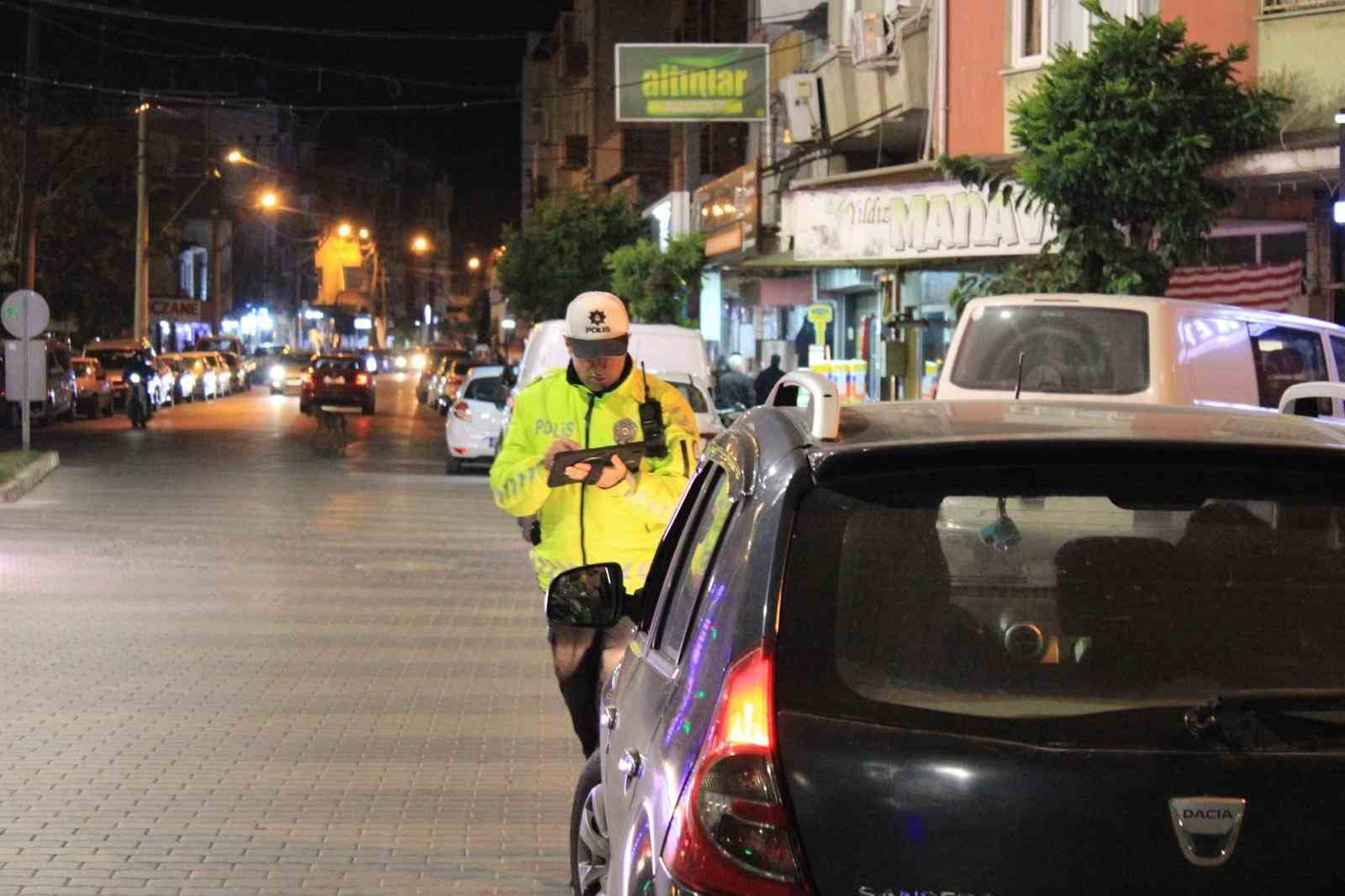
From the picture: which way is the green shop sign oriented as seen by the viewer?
toward the camera

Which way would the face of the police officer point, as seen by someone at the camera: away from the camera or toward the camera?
toward the camera

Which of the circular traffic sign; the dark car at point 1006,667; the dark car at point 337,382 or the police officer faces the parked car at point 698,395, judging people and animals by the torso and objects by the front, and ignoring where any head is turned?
the dark car at point 1006,667

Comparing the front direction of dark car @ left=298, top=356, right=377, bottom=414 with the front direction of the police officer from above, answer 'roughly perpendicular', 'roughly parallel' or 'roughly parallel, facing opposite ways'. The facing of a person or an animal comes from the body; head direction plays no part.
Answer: roughly parallel, facing opposite ways

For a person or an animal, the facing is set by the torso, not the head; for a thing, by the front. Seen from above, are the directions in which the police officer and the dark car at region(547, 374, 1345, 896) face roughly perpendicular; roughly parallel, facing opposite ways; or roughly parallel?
roughly parallel, facing opposite ways

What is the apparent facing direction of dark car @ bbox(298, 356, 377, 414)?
away from the camera

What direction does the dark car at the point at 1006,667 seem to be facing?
away from the camera

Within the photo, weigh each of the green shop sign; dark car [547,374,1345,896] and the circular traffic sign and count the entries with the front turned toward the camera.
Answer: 1

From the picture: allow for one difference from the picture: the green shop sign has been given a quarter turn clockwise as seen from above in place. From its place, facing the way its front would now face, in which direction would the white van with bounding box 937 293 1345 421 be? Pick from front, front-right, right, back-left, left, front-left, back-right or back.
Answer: left

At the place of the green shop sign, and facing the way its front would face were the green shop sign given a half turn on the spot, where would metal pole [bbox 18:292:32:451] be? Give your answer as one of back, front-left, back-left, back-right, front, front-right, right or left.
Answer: back-left

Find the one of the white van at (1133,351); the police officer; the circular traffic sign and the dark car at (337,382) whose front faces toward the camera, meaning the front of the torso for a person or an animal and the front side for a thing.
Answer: the police officer

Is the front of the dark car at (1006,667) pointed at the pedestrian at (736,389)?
yes

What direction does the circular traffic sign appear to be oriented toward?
away from the camera

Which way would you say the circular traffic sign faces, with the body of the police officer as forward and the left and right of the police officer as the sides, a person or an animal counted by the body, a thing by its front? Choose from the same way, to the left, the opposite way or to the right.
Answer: the opposite way

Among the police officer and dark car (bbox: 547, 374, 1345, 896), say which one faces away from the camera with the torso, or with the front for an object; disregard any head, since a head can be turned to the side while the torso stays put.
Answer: the dark car
